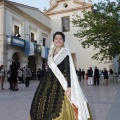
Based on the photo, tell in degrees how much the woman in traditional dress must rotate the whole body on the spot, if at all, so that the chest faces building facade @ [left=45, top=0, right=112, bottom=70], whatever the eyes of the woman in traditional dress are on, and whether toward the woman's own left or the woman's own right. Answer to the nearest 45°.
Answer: approximately 135° to the woman's own right

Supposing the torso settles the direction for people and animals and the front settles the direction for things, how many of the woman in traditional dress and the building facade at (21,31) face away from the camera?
0

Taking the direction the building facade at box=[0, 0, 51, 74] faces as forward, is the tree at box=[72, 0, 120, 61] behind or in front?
in front

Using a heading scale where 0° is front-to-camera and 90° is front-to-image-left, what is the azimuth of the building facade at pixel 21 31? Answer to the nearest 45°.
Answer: approximately 315°

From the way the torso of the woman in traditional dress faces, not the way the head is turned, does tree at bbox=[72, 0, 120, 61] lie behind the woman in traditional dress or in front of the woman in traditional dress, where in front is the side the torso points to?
behind
